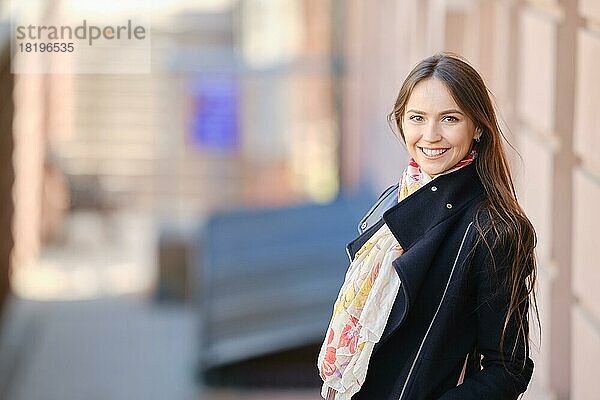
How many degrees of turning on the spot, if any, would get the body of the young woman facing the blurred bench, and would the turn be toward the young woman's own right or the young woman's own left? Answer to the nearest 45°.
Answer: approximately 135° to the young woman's own right

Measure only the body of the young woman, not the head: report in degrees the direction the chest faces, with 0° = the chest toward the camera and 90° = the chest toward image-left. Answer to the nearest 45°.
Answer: approximately 45°
